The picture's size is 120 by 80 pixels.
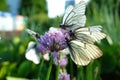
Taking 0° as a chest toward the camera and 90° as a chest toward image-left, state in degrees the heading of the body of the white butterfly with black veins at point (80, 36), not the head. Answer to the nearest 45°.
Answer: approximately 90°
